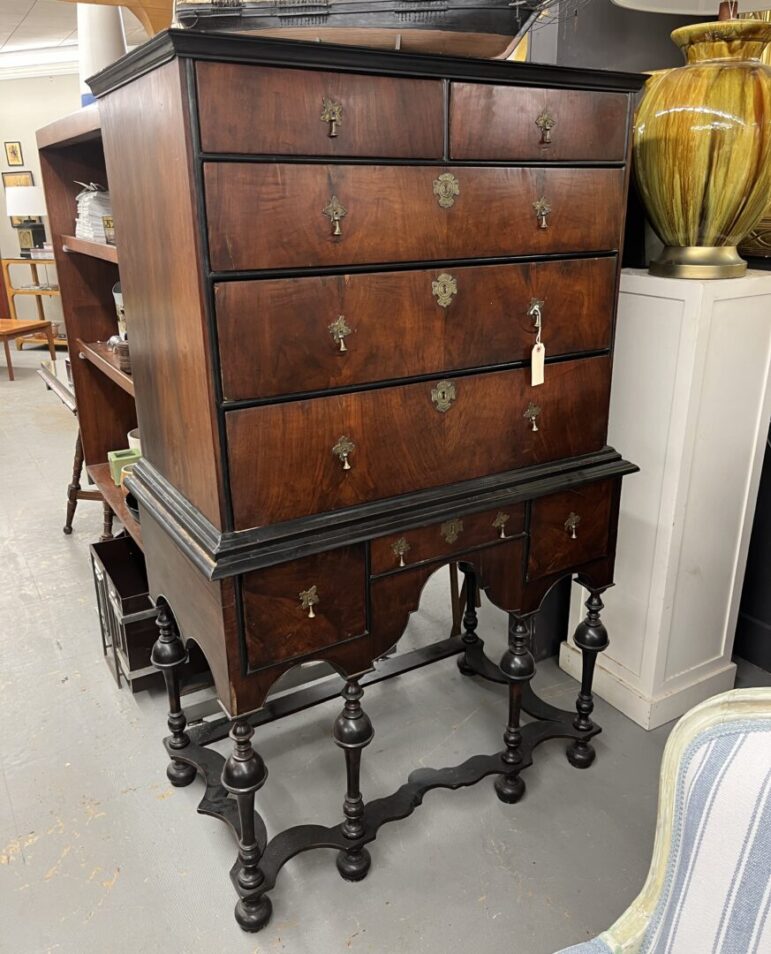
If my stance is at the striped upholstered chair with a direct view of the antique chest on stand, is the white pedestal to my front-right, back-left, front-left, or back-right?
front-right

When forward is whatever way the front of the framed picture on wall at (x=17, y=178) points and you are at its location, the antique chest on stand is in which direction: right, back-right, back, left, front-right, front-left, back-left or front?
front

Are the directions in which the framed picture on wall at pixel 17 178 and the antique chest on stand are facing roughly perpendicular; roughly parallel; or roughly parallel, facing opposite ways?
roughly parallel

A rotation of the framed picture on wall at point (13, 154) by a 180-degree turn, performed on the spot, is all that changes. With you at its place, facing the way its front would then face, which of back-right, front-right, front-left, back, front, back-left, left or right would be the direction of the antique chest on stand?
back

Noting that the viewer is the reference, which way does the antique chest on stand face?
facing the viewer and to the right of the viewer

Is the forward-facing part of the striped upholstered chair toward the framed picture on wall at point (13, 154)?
no

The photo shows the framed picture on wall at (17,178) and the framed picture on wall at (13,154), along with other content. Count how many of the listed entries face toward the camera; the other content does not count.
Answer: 2

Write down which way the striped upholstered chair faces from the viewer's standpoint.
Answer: facing the viewer and to the left of the viewer

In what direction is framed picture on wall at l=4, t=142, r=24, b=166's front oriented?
toward the camera

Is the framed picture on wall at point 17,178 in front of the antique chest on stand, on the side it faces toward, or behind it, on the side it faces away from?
behind

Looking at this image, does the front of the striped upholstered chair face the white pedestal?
no

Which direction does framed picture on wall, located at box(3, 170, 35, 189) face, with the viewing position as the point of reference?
facing the viewer

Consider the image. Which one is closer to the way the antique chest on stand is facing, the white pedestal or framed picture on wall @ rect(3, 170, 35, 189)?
the white pedestal

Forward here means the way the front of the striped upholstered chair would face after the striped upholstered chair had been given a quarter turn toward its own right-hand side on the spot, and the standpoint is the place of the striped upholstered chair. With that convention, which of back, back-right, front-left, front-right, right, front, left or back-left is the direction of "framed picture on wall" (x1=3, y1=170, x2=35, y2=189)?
front

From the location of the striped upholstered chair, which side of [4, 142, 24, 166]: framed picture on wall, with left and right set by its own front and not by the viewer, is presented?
front
